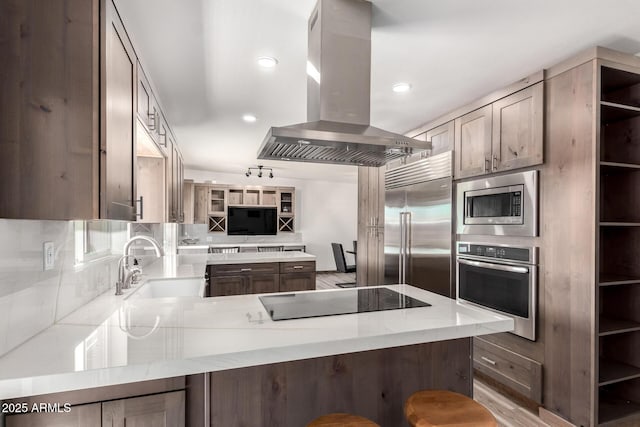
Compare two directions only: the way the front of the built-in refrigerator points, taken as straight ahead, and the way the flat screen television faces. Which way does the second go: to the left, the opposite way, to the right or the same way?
to the left

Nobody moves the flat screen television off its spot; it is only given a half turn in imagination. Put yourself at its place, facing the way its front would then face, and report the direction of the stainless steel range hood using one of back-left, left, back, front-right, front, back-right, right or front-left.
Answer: back

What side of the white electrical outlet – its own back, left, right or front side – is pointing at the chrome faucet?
left

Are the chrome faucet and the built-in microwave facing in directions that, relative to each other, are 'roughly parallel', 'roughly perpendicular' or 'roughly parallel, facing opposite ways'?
roughly parallel, facing opposite ways

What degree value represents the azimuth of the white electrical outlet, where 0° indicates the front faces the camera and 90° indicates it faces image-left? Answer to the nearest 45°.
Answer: approximately 315°

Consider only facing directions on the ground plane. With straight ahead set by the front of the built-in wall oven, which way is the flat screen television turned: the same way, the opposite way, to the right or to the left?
to the left

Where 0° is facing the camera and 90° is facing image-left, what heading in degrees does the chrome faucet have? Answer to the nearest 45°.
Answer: approximately 270°

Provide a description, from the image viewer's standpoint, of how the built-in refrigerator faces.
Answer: facing the viewer and to the left of the viewer

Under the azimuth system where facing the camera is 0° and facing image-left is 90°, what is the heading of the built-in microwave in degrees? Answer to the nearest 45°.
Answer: approximately 45°

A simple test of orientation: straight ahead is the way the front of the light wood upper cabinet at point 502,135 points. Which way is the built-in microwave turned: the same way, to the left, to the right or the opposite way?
the same way

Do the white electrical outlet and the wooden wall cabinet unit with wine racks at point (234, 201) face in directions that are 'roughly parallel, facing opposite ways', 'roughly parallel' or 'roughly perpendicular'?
roughly perpendicular

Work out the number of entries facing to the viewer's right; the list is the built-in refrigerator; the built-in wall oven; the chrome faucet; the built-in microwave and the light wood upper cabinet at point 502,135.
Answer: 1

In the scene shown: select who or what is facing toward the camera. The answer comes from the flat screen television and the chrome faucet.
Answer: the flat screen television

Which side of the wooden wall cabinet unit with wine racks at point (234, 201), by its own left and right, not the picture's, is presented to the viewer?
front

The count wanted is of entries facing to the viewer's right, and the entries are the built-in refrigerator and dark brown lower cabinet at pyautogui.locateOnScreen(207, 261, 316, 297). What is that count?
0

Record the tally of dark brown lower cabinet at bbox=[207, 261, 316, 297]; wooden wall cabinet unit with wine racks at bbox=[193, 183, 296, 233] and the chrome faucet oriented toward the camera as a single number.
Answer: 2

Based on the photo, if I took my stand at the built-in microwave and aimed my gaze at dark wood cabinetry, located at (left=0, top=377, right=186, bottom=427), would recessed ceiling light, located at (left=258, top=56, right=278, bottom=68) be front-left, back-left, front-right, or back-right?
front-right

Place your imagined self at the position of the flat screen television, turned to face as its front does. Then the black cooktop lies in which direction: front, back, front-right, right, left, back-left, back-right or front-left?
front

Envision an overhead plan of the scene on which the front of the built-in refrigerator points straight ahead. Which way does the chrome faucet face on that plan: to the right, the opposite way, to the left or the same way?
the opposite way

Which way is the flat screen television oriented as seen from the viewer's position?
toward the camera
